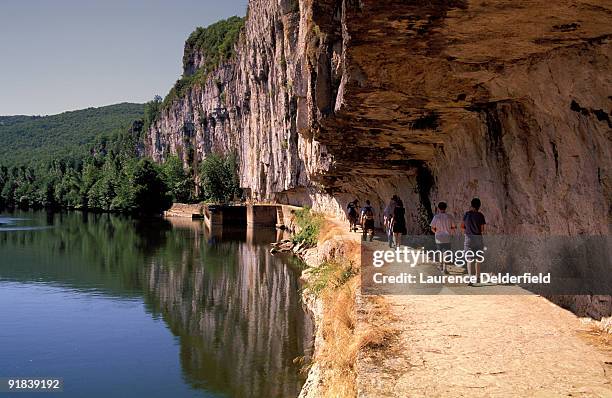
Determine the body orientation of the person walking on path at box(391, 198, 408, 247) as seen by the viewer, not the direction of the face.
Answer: away from the camera

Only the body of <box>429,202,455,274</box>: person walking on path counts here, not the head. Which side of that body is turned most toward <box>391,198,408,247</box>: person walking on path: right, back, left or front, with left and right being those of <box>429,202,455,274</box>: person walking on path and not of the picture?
front

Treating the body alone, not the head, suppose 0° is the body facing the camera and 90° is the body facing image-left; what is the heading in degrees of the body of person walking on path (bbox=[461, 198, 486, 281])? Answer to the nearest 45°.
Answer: approximately 180°

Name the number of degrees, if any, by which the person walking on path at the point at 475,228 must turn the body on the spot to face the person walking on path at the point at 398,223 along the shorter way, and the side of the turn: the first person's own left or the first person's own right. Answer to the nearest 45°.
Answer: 0° — they already face them

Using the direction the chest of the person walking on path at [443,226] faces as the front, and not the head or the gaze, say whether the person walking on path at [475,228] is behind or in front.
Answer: behind

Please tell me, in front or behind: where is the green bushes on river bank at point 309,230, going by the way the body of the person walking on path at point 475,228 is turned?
in front

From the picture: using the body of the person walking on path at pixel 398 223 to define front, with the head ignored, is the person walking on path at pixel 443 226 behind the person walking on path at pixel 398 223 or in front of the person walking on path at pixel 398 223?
behind

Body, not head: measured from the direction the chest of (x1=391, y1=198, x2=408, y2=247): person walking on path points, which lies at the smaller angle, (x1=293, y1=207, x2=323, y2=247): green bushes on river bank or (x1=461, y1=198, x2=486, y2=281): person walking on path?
the green bushes on river bank

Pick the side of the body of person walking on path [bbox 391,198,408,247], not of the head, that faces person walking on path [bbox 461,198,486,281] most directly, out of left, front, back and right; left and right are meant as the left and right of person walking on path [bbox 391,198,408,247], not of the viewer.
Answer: back

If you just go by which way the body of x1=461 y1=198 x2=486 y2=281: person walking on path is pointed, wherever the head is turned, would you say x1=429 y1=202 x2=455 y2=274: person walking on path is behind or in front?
in front

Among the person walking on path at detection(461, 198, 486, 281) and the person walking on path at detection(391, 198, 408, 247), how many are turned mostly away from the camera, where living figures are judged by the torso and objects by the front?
2

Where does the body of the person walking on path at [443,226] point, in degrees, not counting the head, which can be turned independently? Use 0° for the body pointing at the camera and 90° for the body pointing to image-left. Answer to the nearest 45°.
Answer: approximately 180°
